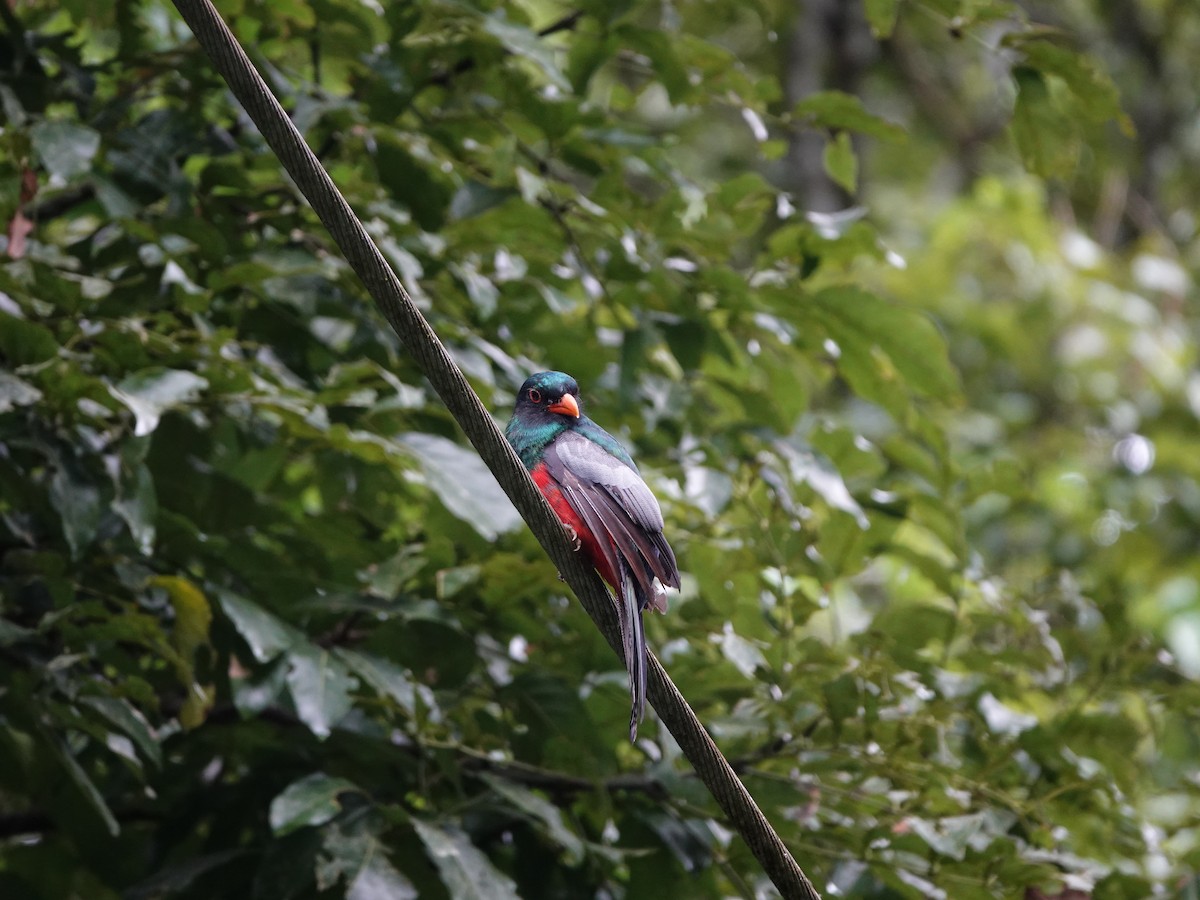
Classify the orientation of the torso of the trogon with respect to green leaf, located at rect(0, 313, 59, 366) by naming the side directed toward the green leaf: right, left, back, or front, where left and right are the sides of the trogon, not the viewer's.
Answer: front

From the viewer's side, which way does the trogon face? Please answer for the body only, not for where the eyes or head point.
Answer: to the viewer's left

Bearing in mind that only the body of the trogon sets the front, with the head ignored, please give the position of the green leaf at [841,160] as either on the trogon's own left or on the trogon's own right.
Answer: on the trogon's own right

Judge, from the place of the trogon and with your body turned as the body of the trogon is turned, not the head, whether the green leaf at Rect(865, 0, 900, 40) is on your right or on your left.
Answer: on your right

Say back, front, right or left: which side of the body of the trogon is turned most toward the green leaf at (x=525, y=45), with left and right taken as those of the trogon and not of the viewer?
right

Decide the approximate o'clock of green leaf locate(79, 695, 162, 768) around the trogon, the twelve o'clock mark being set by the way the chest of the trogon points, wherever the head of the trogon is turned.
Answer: The green leaf is roughly at 11 o'clock from the trogon.
